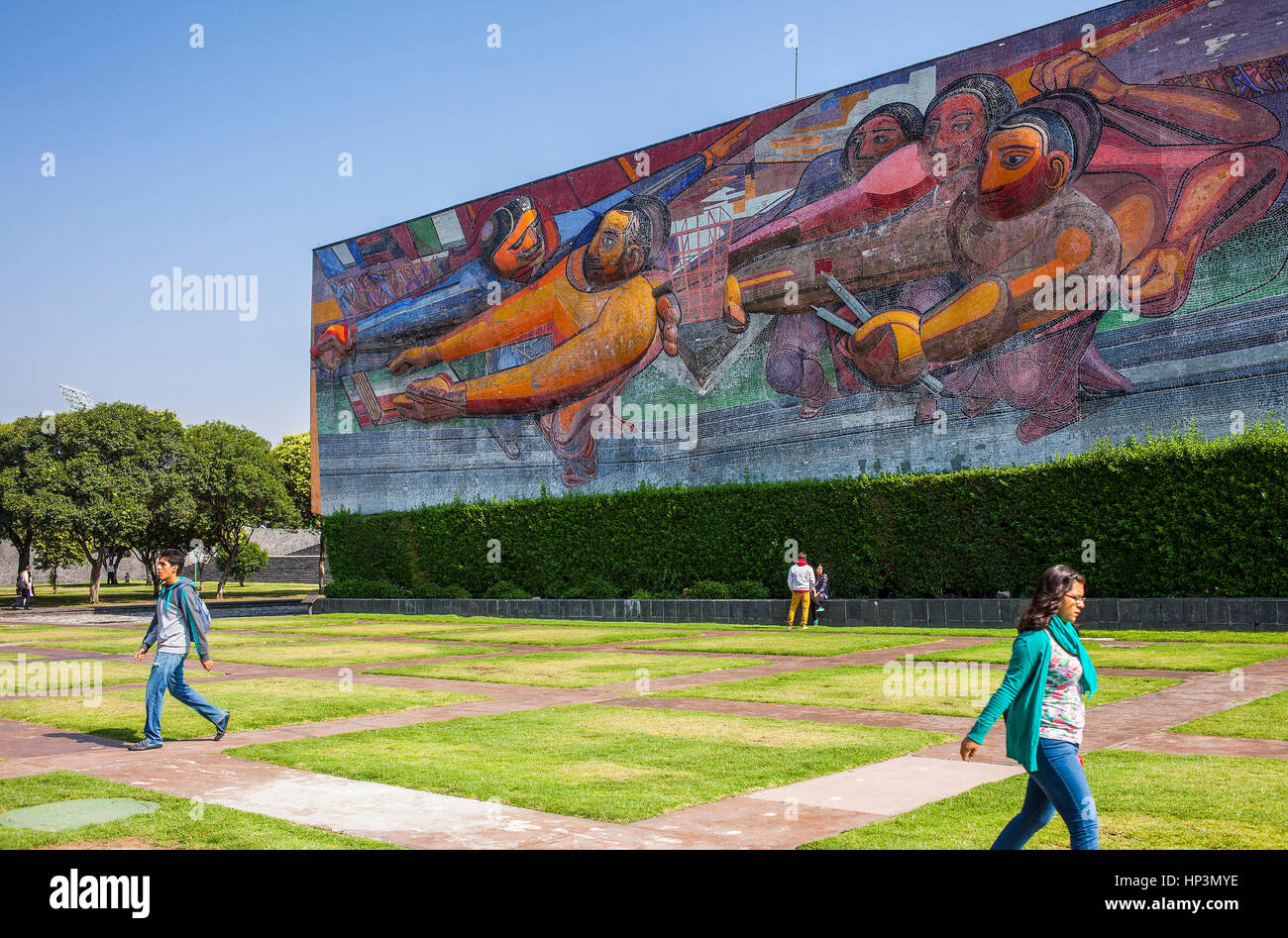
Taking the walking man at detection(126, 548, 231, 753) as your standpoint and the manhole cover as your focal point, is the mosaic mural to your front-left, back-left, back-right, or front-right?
back-left

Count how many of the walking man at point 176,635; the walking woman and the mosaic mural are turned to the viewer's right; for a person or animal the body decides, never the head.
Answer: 1

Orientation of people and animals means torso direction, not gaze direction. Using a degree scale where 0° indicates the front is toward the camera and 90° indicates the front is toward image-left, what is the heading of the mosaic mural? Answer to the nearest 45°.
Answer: approximately 45°
